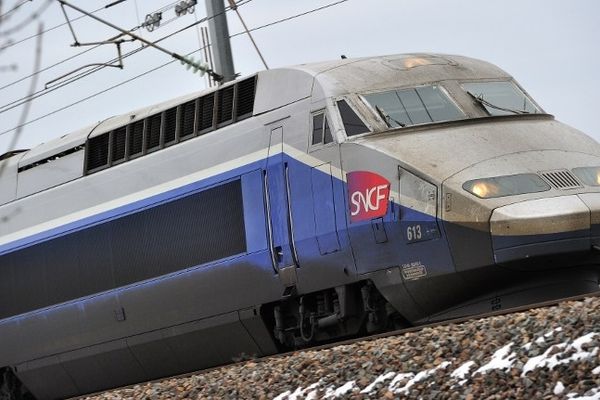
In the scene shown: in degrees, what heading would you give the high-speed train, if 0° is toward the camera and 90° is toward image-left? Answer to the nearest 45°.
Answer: approximately 315°
